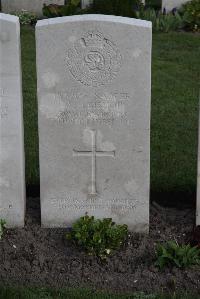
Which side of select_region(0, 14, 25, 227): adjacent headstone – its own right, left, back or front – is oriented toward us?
front

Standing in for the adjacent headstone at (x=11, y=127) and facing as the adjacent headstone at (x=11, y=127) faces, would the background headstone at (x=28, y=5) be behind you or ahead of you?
behind

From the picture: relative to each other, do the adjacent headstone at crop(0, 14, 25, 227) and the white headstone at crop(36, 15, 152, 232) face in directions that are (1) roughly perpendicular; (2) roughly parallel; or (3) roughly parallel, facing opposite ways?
roughly parallel

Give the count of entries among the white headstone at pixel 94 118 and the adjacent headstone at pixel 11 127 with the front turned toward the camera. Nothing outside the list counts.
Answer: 2

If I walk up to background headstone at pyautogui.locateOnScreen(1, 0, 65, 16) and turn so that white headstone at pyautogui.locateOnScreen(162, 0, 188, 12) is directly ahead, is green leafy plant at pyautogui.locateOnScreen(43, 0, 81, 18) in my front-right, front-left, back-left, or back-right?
front-right

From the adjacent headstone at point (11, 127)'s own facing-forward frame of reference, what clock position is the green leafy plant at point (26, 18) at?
The green leafy plant is roughly at 6 o'clock from the adjacent headstone.

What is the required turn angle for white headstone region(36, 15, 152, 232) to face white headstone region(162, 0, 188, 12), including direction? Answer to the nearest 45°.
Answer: approximately 180°

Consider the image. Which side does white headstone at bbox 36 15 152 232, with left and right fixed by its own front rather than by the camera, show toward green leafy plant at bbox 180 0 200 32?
back

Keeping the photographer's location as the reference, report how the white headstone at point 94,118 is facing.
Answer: facing the viewer

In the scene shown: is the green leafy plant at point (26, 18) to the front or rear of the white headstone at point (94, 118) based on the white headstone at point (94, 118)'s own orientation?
to the rear

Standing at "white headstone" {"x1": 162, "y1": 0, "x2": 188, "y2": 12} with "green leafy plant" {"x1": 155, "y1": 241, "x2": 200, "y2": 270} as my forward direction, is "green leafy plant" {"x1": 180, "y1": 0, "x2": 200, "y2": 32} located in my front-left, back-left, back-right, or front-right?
front-left

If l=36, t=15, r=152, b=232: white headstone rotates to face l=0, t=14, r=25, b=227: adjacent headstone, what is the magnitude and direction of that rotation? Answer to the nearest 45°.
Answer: approximately 90° to its right

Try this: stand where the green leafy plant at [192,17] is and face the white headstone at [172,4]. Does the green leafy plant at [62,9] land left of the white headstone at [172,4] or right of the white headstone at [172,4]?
left

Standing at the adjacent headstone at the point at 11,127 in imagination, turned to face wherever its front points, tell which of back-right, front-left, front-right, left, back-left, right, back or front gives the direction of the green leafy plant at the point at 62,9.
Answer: back

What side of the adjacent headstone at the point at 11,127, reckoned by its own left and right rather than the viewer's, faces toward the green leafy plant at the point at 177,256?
left
